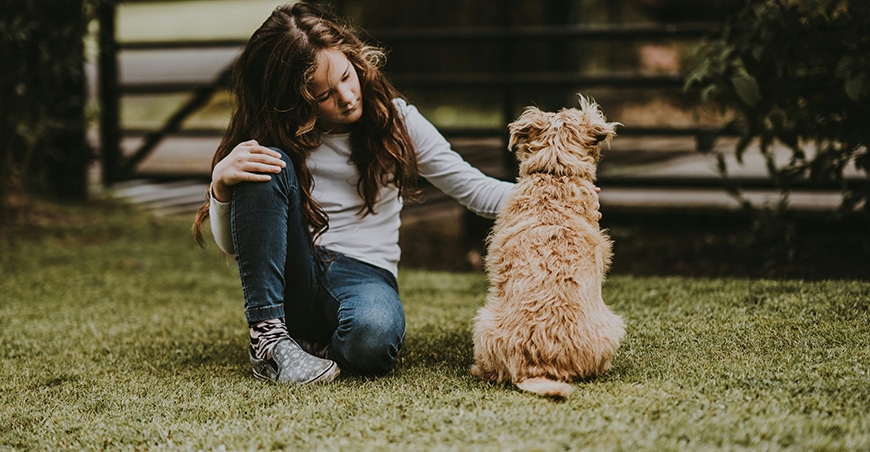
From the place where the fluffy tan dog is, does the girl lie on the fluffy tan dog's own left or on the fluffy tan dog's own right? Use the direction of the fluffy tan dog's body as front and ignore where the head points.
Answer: on the fluffy tan dog's own left

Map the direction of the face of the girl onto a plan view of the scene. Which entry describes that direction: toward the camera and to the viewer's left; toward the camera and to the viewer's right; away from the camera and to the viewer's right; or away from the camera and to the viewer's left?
toward the camera and to the viewer's right

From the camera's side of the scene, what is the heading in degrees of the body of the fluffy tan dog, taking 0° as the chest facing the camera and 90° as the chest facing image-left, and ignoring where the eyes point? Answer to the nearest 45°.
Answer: approximately 180°

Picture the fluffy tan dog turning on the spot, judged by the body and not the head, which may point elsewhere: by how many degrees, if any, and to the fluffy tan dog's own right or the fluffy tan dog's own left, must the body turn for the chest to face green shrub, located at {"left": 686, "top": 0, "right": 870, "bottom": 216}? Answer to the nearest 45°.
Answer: approximately 45° to the fluffy tan dog's own right
